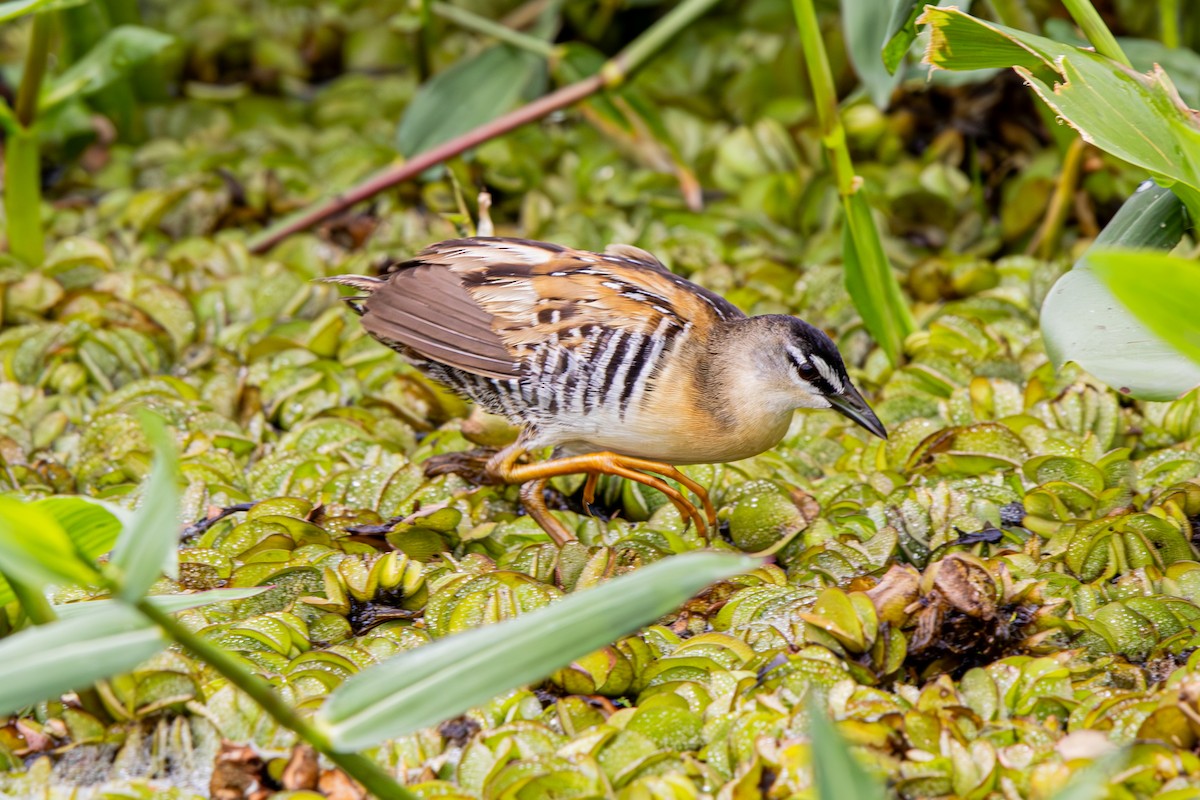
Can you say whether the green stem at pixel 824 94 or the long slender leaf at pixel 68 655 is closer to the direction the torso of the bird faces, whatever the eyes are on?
the green stem

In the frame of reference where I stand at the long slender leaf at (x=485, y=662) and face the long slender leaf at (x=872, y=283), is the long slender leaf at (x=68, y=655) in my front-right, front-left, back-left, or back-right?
back-left

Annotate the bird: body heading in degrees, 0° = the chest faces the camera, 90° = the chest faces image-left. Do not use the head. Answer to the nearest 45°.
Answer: approximately 270°

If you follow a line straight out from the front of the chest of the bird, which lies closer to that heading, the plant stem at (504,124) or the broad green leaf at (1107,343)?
the broad green leaf
